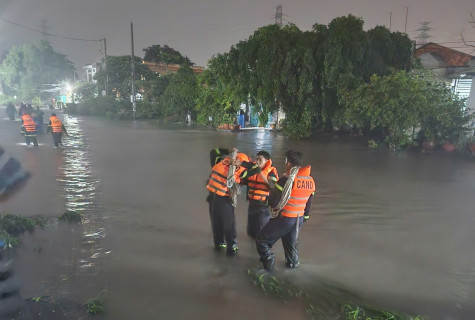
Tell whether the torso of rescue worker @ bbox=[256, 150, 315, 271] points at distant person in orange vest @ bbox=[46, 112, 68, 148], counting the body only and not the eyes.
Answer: yes

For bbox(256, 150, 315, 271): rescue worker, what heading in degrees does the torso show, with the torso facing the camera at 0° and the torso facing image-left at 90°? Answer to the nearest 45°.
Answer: approximately 135°

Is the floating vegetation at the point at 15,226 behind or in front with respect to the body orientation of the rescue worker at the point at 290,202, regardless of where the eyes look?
in front

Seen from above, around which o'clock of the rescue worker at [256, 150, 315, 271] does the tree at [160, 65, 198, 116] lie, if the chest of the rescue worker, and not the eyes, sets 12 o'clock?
The tree is roughly at 1 o'clock from the rescue worker.

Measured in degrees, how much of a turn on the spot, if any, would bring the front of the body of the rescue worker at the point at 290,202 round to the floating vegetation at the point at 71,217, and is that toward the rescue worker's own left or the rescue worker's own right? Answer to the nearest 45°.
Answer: approximately 45° to the rescue worker's own left

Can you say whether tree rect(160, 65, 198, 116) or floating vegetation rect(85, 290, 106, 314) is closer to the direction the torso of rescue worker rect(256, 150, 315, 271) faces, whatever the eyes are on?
the tree
